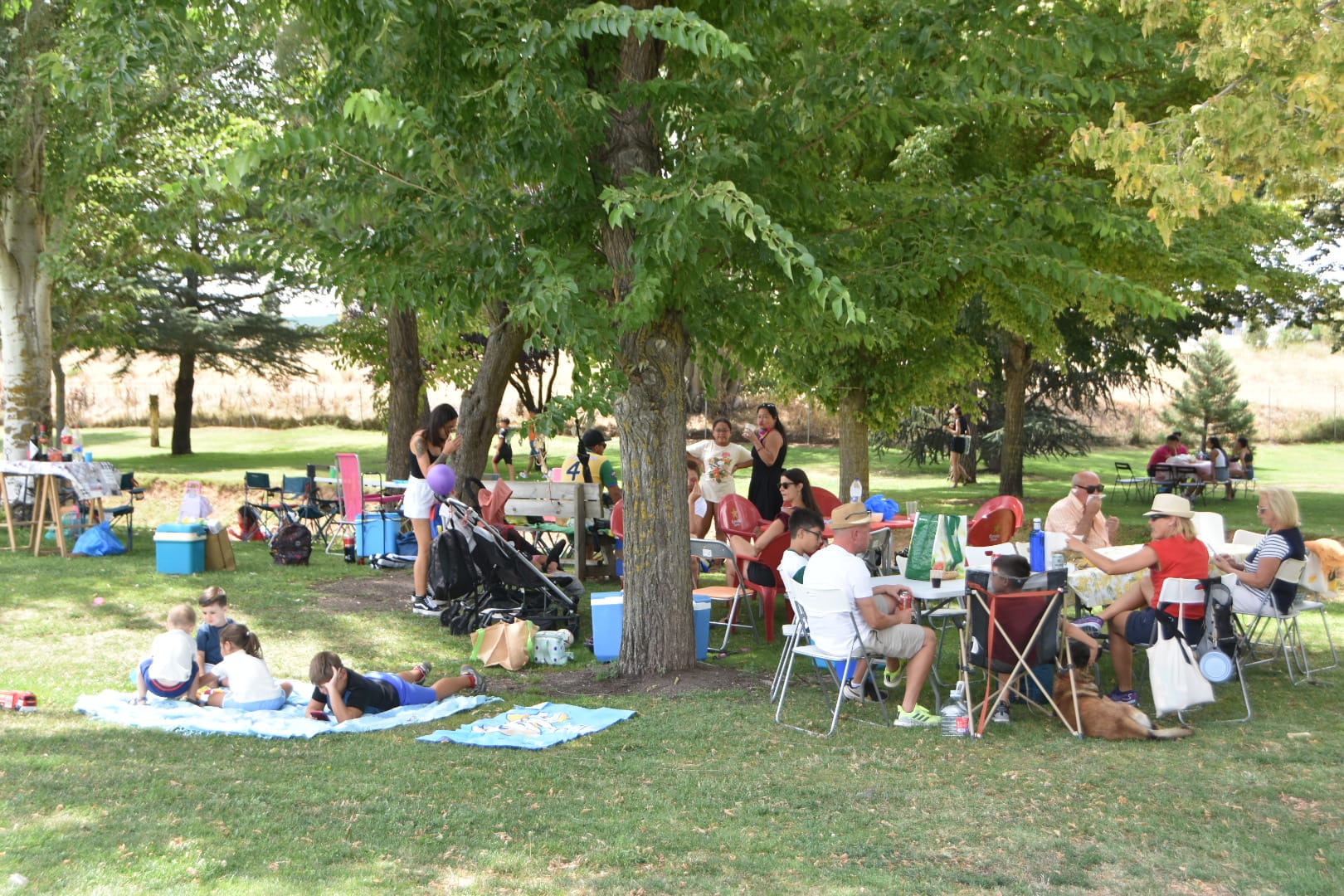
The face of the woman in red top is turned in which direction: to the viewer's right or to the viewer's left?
to the viewer's left

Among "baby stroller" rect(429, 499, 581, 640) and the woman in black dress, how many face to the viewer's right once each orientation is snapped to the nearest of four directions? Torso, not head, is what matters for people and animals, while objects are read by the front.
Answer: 1

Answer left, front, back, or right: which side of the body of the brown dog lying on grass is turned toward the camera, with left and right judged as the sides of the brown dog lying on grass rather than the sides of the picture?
left

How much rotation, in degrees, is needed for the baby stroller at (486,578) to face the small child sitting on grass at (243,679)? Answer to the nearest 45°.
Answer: approximately 135° to its right

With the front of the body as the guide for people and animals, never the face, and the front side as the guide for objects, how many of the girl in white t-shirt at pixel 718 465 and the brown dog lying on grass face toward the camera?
1

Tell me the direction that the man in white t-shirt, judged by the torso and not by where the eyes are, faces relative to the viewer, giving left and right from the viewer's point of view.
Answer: facing away from the viewer and to the right of the viewer

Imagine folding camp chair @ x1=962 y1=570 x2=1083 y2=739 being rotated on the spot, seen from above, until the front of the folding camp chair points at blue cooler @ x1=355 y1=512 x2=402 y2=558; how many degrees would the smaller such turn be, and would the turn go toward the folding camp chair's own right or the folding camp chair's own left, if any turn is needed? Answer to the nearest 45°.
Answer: approximately 45° to the folding camp chair's own left

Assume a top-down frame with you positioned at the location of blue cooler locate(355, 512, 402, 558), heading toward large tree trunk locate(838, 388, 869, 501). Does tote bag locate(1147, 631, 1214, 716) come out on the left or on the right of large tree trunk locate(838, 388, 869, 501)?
right

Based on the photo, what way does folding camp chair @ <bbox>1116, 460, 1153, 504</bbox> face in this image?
to the viewer's right

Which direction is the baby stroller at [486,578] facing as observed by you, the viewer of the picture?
facing to the right of the viewer
